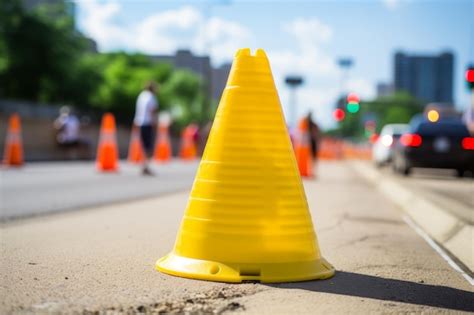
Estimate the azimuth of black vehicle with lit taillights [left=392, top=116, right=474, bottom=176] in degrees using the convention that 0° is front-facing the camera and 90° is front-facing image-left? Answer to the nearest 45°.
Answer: approximately 180°

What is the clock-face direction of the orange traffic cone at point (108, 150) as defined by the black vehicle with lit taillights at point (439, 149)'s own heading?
The orange traffic cone is roughly at 8 o'clock from the black vehicle with lit taillights.

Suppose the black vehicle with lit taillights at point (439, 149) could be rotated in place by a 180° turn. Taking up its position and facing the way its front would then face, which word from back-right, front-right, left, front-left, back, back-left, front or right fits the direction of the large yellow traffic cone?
front
